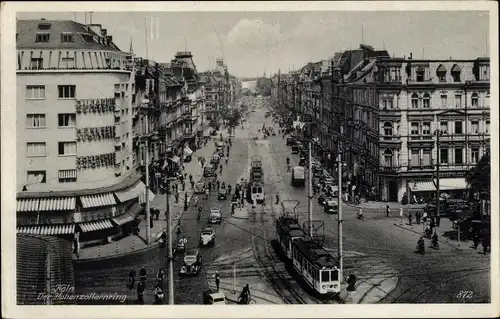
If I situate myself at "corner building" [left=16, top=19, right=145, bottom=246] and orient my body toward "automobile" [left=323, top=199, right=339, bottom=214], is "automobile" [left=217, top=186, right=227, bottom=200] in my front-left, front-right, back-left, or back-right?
front-left

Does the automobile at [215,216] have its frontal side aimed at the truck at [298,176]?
no

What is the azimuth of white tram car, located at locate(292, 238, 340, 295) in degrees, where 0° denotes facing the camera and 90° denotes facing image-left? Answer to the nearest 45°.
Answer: approximately 315°

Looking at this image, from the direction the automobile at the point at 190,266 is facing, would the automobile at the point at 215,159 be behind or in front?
behind

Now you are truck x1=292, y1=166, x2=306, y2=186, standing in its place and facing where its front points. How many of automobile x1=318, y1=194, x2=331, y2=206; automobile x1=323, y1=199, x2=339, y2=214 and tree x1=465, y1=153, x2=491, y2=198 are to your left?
0

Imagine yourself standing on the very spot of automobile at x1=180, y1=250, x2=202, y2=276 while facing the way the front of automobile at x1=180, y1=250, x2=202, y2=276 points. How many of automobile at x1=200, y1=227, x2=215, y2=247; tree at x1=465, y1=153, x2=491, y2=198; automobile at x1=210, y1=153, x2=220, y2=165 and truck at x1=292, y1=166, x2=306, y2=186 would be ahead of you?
0

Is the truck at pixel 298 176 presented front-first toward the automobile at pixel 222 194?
no

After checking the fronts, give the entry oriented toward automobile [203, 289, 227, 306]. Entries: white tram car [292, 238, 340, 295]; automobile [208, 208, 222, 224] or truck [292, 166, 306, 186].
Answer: automobile [208, 208, 222, 224]

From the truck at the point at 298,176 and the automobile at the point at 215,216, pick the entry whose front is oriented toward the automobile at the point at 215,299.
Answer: the automobile at the point at 215,216

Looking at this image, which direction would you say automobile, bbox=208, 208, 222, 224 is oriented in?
toward the camera

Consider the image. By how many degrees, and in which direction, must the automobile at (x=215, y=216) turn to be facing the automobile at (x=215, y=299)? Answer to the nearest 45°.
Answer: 0° — it already faces it

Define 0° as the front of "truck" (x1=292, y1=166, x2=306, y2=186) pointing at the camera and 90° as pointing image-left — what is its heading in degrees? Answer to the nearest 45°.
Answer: approximately 180°
